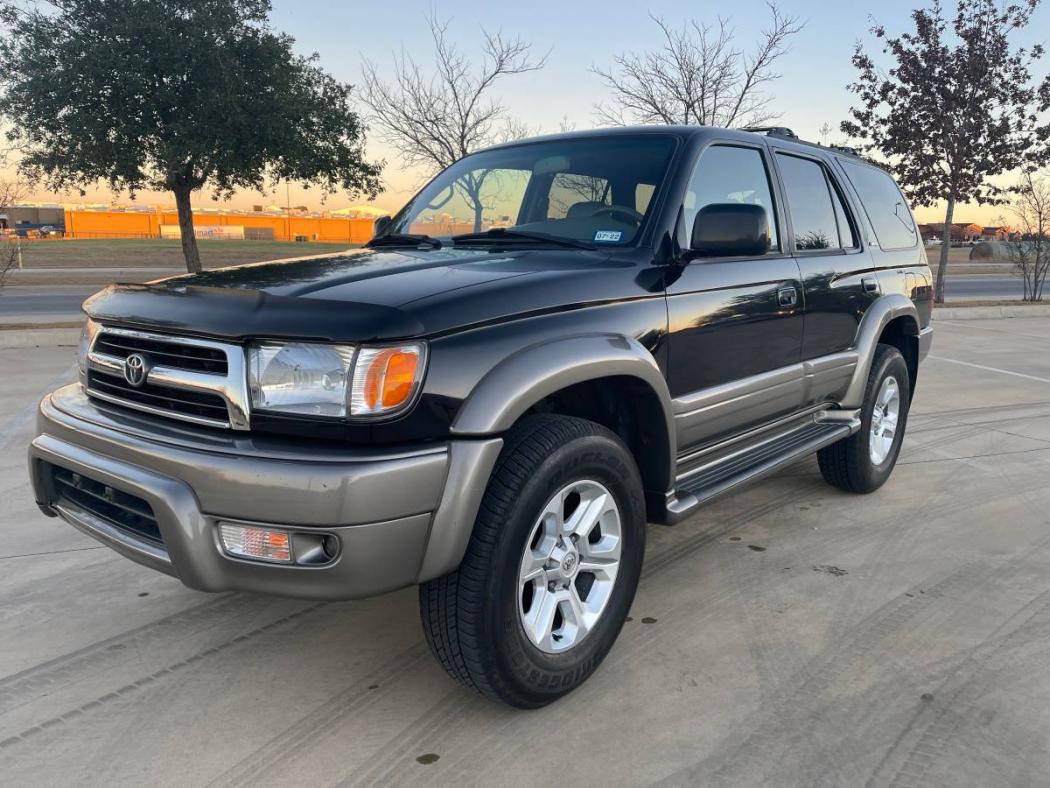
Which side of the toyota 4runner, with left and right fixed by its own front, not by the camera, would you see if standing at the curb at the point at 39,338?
right

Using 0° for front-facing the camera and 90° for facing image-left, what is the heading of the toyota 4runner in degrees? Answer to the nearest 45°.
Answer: approximately 45°

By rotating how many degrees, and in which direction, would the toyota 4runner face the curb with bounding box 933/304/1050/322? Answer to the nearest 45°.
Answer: approximately 180°
